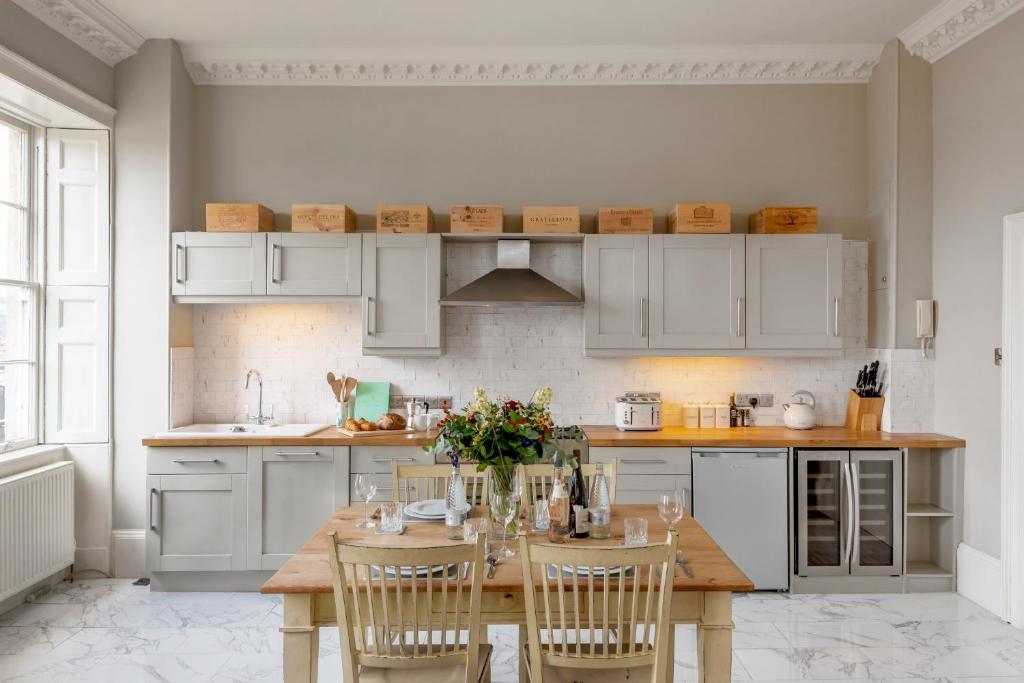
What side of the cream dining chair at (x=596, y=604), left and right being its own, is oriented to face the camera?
back

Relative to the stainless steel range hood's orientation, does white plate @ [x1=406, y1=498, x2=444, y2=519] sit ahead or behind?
ahead

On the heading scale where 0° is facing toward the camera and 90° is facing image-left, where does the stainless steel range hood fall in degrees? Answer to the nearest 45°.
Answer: approximately 0°

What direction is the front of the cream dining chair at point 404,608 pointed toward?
away from the camera

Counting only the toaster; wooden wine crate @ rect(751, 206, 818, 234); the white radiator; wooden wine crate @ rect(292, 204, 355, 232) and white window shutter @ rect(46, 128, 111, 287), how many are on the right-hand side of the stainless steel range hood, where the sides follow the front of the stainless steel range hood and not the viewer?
3

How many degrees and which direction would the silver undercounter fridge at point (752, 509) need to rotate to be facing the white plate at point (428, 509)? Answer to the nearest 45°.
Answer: approximately 45° to its right

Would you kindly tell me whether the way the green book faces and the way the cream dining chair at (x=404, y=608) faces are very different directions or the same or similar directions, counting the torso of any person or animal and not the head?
very different directions

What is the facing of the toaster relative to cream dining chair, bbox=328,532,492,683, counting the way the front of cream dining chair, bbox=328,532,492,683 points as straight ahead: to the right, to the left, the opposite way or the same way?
the opposite way

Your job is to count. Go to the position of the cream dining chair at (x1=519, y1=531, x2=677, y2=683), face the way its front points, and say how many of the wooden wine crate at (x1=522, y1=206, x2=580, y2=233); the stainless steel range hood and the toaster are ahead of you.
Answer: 3

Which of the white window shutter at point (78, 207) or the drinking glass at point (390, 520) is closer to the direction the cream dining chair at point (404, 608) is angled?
the drinking glass

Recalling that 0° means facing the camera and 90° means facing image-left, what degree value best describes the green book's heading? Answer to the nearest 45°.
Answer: approximately 0°

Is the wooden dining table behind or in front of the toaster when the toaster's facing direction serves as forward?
in front
